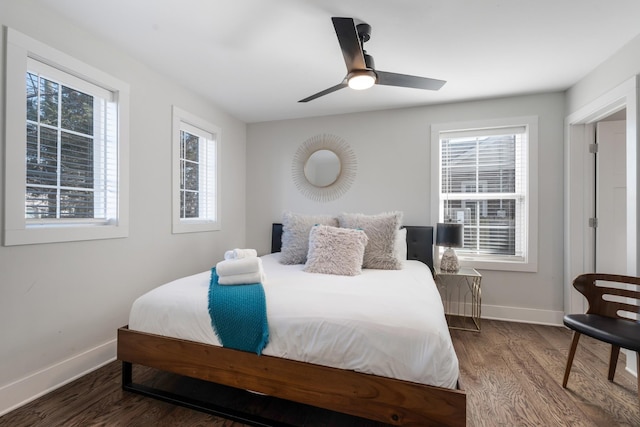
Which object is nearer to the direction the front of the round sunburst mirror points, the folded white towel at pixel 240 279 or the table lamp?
the folded white towel

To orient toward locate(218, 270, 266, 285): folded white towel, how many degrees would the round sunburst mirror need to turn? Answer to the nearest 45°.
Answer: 0° — it already faces it

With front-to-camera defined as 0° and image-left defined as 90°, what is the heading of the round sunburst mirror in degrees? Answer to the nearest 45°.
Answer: approximately 0°

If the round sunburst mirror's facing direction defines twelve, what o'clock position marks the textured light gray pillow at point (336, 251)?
The textured light gray pillow is roughly at 12 o'clock from the round sunburst mirror.

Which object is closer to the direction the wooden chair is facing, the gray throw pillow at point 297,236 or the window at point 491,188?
the gray throw pillow

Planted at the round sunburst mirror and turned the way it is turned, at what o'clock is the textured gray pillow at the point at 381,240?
The textured gray pillow is roughly at 11 o'clock from the round sunburst mirror.

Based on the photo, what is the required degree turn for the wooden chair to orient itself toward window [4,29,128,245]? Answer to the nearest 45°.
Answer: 0° — it already faces it

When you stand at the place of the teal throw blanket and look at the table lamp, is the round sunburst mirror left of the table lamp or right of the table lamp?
left

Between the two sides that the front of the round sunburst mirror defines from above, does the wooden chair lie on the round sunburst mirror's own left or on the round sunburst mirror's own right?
on the round sunburst mirror's own left

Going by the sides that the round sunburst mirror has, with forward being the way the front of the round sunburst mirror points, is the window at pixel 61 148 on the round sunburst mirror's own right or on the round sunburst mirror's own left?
on the round sunburst mirror's own right

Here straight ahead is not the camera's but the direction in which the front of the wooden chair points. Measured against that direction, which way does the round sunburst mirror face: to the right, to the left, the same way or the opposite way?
to the left

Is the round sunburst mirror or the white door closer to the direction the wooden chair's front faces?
the round sunburst mirror

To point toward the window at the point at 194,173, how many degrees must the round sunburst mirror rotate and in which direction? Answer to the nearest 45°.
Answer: approximately 90° to its right

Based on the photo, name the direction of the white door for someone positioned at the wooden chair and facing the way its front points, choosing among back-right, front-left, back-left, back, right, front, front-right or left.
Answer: back-right
